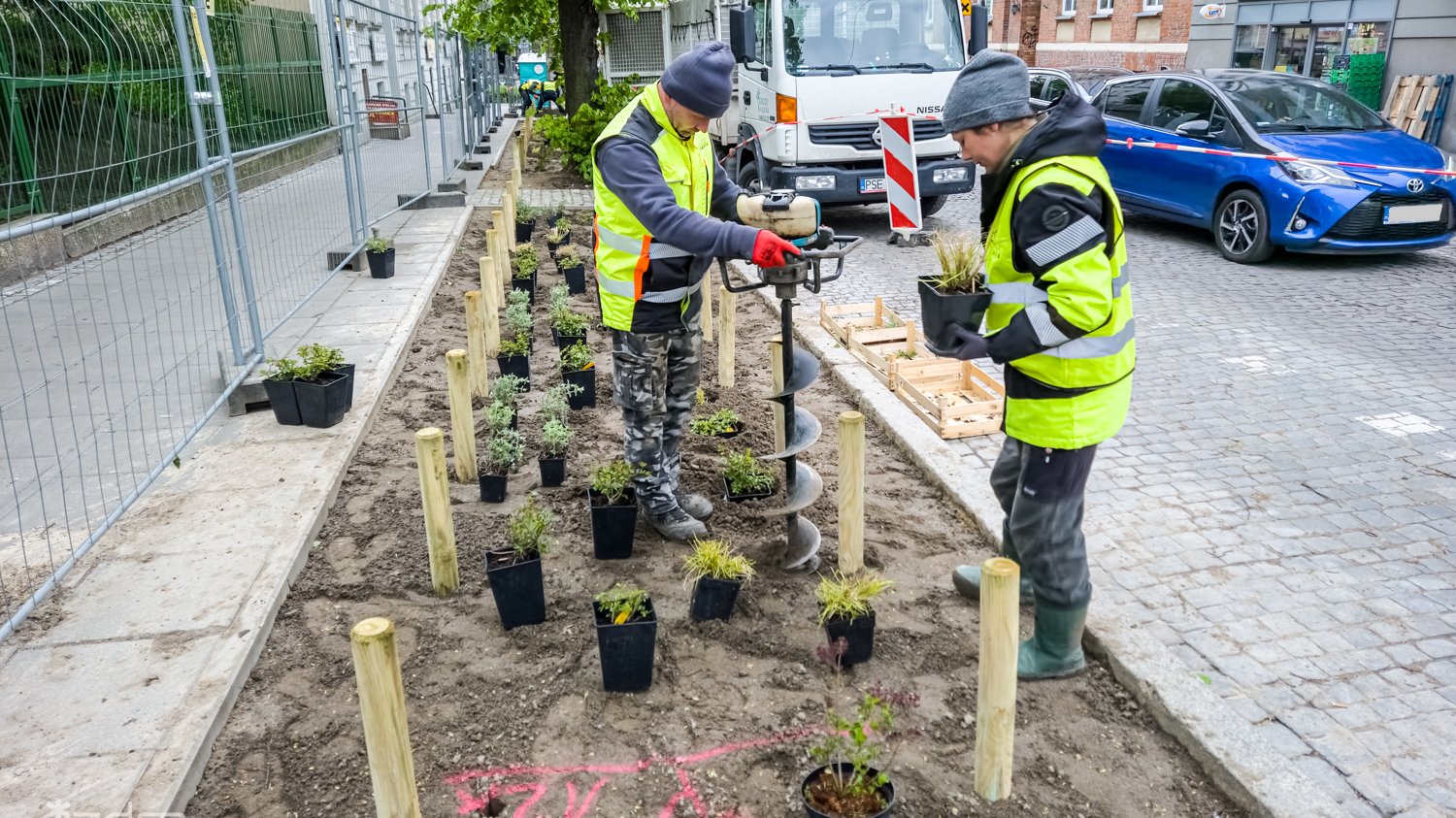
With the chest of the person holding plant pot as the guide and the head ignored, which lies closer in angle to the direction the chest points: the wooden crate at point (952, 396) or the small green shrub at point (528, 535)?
the small green shrub

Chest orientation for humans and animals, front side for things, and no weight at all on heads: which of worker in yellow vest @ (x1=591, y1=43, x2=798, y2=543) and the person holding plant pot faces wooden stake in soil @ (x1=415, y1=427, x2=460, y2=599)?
the person holding plant pot

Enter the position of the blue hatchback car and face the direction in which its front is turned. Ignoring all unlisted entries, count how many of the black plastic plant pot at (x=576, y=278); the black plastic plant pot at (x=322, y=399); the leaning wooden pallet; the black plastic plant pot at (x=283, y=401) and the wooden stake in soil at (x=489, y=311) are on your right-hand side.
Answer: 4

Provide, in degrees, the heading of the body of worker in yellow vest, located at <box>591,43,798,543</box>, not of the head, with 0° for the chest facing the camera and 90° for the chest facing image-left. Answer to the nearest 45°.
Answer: approximately 315°

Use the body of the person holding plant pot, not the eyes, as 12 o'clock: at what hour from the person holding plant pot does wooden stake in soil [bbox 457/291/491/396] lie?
The wooden stake in soil is roughly at 1 o'clock from the person holding plant pot.

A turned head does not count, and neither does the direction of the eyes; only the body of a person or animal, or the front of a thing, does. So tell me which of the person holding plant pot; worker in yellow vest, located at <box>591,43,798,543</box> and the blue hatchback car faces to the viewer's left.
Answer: the person holding plant pot

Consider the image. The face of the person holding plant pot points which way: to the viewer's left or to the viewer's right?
to the viewer's left

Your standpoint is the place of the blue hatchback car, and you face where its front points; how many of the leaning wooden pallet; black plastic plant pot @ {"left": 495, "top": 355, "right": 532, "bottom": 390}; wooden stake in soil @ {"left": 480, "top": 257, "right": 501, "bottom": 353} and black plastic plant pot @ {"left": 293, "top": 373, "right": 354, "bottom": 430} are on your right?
3

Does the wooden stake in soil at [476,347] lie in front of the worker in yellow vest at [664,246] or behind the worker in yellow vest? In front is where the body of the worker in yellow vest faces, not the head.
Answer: behind

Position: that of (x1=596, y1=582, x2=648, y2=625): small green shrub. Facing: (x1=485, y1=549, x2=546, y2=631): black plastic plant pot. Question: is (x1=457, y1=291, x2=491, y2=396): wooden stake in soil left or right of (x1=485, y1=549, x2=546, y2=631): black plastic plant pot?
right

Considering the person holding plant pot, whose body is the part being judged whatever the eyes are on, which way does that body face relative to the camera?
to the viewer's left

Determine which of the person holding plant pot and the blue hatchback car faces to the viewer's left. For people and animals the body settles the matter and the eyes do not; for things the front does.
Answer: the person holding plant pot
